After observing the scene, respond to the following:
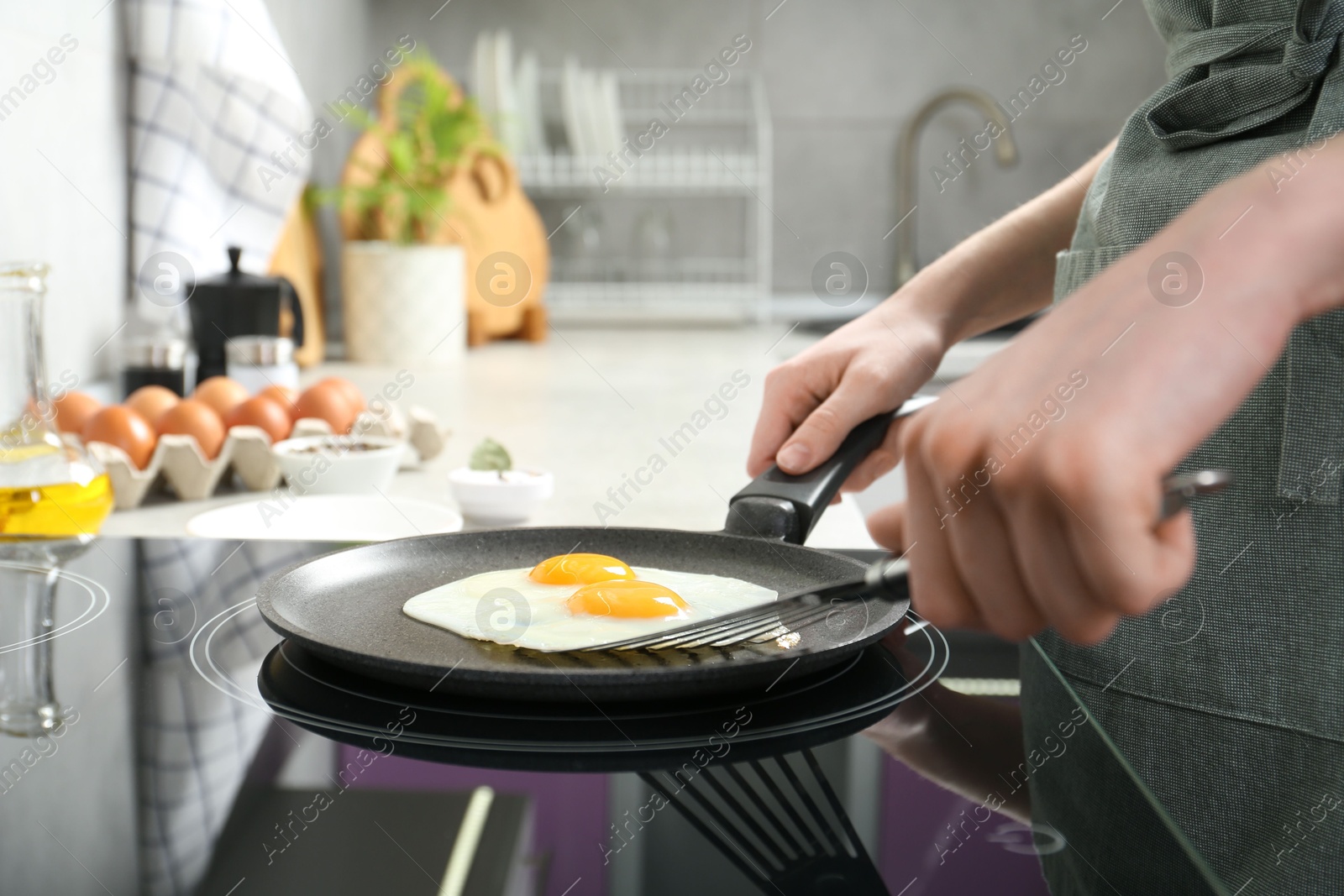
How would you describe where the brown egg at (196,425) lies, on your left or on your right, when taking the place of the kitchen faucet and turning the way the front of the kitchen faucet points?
on your right

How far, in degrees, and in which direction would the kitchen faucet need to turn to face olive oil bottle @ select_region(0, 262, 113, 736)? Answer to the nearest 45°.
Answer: approximately 90° to its right

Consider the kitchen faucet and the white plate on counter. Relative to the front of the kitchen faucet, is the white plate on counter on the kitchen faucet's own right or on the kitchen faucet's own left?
on the kitchen faucet's own right

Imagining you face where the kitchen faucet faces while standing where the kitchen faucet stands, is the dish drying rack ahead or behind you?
behind

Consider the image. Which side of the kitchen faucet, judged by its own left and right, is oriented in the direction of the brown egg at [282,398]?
right

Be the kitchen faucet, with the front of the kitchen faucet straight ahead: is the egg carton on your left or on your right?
on your right

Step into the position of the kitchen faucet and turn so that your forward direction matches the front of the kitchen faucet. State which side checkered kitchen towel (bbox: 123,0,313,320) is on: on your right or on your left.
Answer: on your right

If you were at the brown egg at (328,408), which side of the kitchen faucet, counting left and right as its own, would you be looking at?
right

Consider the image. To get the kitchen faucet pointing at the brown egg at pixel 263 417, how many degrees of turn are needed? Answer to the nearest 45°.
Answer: approximately 90° to its right

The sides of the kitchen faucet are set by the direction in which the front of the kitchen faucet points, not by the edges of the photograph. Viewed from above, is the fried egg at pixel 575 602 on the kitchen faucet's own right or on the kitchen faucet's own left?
on the kitchen faucet's own right

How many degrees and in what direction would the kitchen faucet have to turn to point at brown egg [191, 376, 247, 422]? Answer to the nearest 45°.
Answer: approximately 90° to its right

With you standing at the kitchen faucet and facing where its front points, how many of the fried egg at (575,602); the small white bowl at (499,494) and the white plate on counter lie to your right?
3

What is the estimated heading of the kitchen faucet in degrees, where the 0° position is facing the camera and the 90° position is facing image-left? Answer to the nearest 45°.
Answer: approximately 270°

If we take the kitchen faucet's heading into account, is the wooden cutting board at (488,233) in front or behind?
behind
